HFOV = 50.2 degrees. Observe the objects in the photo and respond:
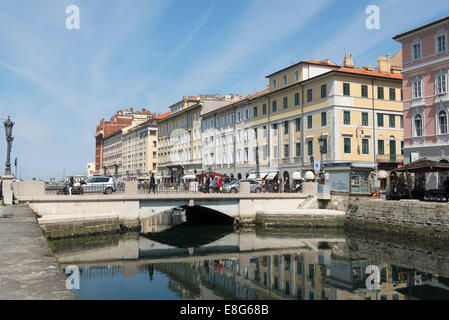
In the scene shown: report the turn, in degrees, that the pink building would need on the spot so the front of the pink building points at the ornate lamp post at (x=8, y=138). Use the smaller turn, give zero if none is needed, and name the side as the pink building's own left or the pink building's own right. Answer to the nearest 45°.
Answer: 0° — it already faces it

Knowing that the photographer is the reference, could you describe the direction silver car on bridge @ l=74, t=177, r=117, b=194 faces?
facing to the left of the viewer

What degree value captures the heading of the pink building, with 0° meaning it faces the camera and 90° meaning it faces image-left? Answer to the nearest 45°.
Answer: approximately 45°

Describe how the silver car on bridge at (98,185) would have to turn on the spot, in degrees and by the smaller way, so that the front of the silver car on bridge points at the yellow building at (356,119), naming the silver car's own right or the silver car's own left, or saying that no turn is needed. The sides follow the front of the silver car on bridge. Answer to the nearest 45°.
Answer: approximately 180°

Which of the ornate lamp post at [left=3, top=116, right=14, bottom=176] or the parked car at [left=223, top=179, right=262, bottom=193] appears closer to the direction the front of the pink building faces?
the ornate lamp post

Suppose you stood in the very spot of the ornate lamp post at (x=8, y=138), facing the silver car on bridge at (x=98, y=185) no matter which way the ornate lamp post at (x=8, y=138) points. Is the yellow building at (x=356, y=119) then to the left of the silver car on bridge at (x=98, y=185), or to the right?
right

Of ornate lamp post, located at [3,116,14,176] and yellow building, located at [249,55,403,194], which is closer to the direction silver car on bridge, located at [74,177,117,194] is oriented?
the ornate lamp post

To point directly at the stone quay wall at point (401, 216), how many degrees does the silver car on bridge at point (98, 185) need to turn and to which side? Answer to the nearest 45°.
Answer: approximately 135° to its left
